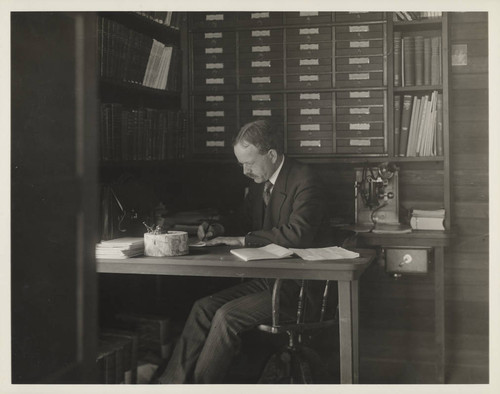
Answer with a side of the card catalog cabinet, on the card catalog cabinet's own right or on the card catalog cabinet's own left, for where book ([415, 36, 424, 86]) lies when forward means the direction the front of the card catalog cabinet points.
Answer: on the card catalog cabinet's own left

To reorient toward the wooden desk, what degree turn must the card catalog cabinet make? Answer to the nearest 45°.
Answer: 0° — it already faces it

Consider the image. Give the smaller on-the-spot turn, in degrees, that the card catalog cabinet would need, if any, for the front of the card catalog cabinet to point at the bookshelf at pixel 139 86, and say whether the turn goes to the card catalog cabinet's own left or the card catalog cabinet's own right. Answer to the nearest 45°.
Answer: approximately 45° to the card catalog cabinet's own right

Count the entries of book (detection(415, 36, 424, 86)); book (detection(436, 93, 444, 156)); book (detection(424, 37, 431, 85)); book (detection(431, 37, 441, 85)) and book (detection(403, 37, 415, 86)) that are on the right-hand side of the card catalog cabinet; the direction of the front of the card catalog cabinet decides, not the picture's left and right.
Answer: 0

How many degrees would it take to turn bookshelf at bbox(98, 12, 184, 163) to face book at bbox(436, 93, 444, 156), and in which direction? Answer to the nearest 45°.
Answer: approximately 45° to its left

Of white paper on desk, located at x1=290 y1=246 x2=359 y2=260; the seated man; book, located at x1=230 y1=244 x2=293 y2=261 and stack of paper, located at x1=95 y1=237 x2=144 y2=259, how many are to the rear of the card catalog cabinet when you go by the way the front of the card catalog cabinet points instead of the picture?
0

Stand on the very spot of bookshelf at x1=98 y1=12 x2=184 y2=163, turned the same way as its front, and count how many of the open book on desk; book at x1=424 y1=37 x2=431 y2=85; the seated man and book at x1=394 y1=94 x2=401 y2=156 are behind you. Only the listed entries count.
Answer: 0

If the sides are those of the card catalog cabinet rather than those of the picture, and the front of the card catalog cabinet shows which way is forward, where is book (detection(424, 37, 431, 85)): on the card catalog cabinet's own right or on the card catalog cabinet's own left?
on the card catalog cabinet's own left

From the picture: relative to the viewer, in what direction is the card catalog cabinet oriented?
toward the camera

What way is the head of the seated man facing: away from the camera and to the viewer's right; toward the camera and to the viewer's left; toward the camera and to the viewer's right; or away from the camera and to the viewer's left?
toward the camera and to the viewer's left

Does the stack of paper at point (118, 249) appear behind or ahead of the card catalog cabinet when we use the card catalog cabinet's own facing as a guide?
ahead

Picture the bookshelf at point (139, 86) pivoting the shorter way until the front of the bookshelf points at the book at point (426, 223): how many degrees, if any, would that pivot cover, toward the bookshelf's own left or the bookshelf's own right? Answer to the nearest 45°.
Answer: approximately 45° to the bookshelf's own left

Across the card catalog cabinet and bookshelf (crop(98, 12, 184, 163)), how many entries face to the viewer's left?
0

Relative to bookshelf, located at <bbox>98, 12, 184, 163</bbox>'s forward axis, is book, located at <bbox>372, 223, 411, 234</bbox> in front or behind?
in front

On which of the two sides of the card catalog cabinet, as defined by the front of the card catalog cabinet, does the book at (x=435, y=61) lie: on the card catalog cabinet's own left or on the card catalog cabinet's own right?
on the card catalog cabinet's own left

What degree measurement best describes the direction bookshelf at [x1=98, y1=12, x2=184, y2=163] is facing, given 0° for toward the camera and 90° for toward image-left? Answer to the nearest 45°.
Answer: approximately 315°
